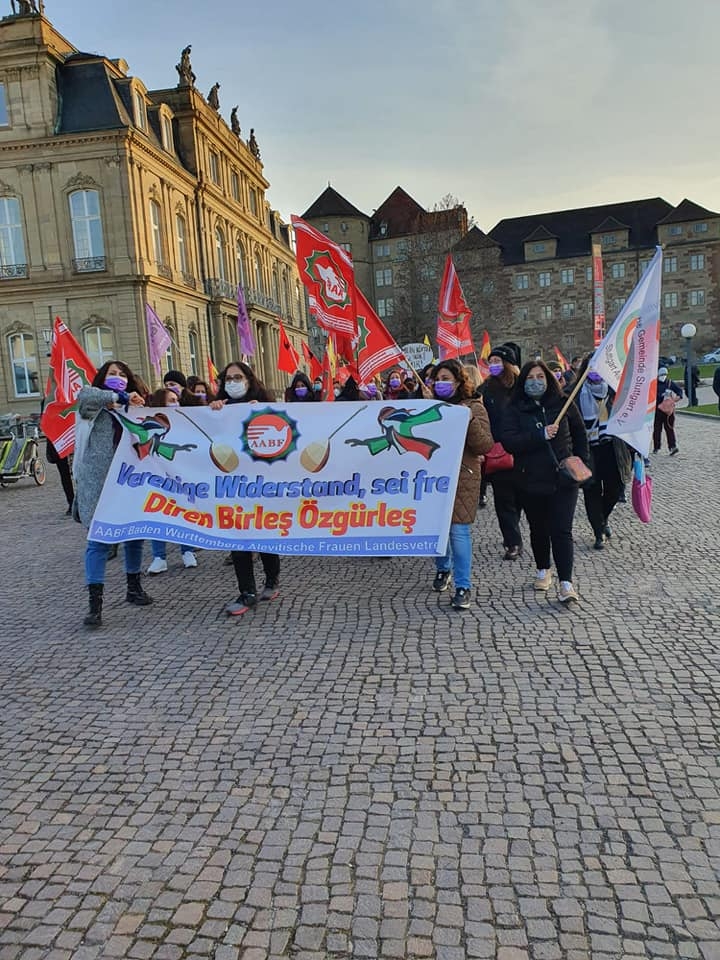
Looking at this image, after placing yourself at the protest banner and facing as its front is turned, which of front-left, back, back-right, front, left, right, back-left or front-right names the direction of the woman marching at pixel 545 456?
left

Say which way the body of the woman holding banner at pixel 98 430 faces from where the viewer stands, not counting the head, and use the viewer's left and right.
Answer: facing the viewer and to the right of the viewer

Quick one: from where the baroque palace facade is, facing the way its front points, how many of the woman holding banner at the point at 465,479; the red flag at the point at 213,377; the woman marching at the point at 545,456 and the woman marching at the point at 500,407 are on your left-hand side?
0

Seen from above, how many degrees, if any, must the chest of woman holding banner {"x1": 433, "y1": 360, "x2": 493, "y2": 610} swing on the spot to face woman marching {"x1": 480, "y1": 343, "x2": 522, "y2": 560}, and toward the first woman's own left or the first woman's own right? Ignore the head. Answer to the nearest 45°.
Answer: approximately 135° to the first woman's own right

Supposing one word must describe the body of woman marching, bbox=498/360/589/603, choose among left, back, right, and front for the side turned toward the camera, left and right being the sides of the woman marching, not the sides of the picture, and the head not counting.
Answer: front

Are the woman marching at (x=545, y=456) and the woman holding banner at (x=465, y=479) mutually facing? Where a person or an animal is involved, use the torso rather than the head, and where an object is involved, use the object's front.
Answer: no

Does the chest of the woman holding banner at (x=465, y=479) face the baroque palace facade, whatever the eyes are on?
no

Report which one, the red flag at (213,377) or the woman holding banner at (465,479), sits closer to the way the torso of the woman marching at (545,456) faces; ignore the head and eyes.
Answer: the woman holding banner

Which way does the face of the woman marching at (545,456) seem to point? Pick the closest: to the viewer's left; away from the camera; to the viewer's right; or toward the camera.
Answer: toward the camera

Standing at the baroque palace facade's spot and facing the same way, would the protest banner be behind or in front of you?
in front

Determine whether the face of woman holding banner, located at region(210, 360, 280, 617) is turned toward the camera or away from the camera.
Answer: toward the camera

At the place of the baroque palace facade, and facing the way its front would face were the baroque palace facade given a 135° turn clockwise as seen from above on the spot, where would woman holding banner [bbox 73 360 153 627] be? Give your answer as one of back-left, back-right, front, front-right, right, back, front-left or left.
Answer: left

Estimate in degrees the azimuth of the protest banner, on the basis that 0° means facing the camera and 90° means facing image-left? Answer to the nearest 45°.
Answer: approximately 0°

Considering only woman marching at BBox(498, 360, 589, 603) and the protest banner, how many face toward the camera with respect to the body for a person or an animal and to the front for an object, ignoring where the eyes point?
2

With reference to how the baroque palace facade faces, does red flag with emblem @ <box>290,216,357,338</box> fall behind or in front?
in front

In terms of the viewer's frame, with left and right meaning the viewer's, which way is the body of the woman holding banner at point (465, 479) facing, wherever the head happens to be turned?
facing the viewer and to the left of the viewer

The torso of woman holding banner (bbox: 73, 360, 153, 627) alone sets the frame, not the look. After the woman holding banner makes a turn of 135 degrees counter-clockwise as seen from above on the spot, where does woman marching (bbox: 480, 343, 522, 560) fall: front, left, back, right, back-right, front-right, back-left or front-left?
right

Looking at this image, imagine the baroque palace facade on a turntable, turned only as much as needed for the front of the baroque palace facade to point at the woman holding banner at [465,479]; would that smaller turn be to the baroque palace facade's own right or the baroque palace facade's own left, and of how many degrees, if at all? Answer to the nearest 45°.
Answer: approximately 45° to the baroque palace facade's own right

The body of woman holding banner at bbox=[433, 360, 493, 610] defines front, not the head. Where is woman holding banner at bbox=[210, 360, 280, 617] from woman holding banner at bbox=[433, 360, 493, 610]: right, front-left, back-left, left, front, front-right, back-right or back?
front-right

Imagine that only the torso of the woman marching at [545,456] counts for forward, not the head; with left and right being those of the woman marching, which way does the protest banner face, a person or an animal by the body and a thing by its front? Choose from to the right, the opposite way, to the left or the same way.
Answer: the same way

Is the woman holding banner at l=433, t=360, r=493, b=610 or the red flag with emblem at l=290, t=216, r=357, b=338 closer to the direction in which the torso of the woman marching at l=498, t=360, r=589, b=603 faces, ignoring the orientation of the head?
the woman holding banner
